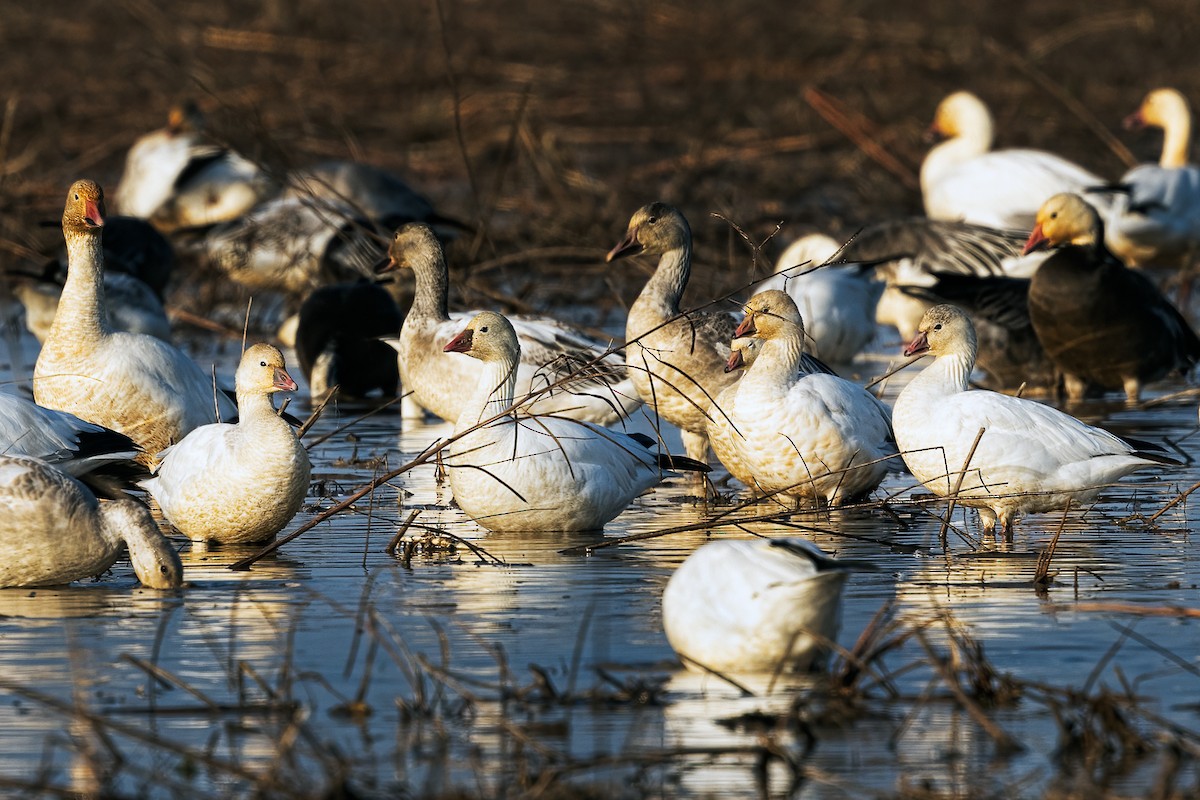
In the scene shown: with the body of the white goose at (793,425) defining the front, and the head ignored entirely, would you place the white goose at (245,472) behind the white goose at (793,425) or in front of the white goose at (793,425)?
in front

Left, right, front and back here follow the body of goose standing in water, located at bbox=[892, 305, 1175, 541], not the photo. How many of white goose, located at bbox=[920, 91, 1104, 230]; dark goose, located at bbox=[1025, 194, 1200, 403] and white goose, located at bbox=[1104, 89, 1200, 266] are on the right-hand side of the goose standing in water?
3

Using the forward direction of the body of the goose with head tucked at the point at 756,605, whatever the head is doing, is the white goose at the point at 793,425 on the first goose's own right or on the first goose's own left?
on the first goose's own right

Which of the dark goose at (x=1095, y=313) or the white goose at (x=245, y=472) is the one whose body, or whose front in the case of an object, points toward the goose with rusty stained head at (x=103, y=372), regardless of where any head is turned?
the dark goose

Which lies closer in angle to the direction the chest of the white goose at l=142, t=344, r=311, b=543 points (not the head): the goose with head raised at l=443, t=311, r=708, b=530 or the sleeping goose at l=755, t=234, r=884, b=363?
the goose with head raised

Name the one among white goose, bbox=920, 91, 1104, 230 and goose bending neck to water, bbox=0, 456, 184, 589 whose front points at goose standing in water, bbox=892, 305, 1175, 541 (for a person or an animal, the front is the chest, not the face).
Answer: the goose bending neck to water

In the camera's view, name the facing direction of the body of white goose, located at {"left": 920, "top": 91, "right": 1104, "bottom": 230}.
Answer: to the viewer's left

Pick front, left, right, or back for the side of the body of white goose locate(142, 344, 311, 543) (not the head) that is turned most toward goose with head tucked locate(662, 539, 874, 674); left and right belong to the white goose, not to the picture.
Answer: front

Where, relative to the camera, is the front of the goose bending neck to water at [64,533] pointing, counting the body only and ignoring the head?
to the viewer's right

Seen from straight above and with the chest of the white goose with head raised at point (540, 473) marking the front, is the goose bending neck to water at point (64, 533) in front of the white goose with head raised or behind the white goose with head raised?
in front

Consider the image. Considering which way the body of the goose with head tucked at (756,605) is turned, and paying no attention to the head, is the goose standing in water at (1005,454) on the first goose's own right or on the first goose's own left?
on the first goose's own right

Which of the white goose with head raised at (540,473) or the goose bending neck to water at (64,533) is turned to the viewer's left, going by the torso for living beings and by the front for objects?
the white goose with head raised

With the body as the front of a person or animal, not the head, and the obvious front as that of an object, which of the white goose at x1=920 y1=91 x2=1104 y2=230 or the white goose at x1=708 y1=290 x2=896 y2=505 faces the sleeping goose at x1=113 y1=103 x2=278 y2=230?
the white goose at x1=920 y1=91 x2=1104 y2=230

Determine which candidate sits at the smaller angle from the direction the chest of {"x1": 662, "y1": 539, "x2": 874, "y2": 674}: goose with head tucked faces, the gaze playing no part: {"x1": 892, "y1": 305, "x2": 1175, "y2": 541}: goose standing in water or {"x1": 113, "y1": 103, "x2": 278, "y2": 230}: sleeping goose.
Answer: the sleeping goose

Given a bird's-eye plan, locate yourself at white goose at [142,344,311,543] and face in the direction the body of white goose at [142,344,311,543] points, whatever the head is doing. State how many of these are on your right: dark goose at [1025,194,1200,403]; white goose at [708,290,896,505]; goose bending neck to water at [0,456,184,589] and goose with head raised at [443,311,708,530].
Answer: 1

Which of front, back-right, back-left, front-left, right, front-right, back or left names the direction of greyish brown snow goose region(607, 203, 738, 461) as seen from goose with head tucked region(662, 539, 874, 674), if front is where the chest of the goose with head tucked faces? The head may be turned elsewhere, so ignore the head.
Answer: right
